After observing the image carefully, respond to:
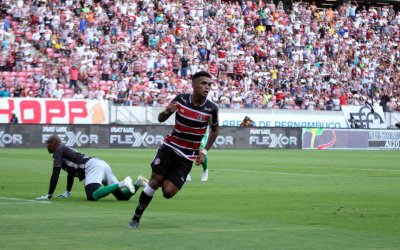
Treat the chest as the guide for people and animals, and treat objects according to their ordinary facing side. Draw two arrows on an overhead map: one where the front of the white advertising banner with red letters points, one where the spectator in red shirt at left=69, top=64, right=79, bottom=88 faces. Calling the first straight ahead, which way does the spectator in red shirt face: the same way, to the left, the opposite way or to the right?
the same way

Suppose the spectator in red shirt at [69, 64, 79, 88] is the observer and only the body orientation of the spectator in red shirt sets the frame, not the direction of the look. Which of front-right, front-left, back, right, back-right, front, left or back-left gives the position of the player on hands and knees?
front

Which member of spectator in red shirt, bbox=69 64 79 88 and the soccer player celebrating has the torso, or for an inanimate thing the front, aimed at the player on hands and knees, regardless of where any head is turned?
the spectator in red shirt

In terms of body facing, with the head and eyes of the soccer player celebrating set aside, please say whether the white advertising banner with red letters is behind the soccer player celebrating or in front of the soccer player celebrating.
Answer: behind

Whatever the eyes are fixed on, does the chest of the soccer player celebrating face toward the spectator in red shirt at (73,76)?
no

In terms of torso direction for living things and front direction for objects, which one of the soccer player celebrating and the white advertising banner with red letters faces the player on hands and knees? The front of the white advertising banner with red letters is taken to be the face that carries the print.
the white advertising banner with red letters

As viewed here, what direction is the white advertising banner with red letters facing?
toward the camera

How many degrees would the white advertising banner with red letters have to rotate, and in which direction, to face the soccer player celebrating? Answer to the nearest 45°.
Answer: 0° — it already faces them

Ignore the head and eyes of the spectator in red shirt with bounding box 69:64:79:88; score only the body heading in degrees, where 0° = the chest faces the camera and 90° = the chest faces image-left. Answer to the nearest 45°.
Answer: approximately 0°

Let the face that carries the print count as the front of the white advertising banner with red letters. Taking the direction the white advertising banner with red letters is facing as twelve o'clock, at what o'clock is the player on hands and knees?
The player on hands and knees is roughly at 12 o'clock from the white advertising banner with red letters.

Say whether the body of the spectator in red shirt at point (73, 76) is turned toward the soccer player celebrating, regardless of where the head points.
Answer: yes

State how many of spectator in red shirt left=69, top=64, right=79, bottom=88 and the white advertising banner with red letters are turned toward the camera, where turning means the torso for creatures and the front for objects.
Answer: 2
